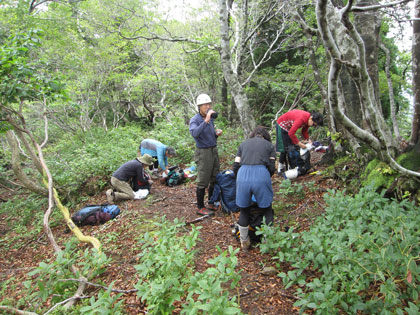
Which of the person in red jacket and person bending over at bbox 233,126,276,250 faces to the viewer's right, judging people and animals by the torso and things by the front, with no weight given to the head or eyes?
the person in red jacket

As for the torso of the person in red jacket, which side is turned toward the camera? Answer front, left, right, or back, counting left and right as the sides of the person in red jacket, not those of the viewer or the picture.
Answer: right

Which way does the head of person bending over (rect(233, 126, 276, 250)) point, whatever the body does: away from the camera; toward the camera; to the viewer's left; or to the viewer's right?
away from the camera

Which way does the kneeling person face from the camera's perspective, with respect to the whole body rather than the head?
to the viewer's right

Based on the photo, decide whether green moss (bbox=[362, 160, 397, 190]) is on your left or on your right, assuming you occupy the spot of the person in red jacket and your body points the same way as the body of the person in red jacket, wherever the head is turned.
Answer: on your right

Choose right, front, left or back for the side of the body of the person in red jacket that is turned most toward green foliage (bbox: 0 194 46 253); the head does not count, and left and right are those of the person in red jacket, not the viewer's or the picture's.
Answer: back

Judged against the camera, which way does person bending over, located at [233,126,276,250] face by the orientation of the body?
away from the camera
